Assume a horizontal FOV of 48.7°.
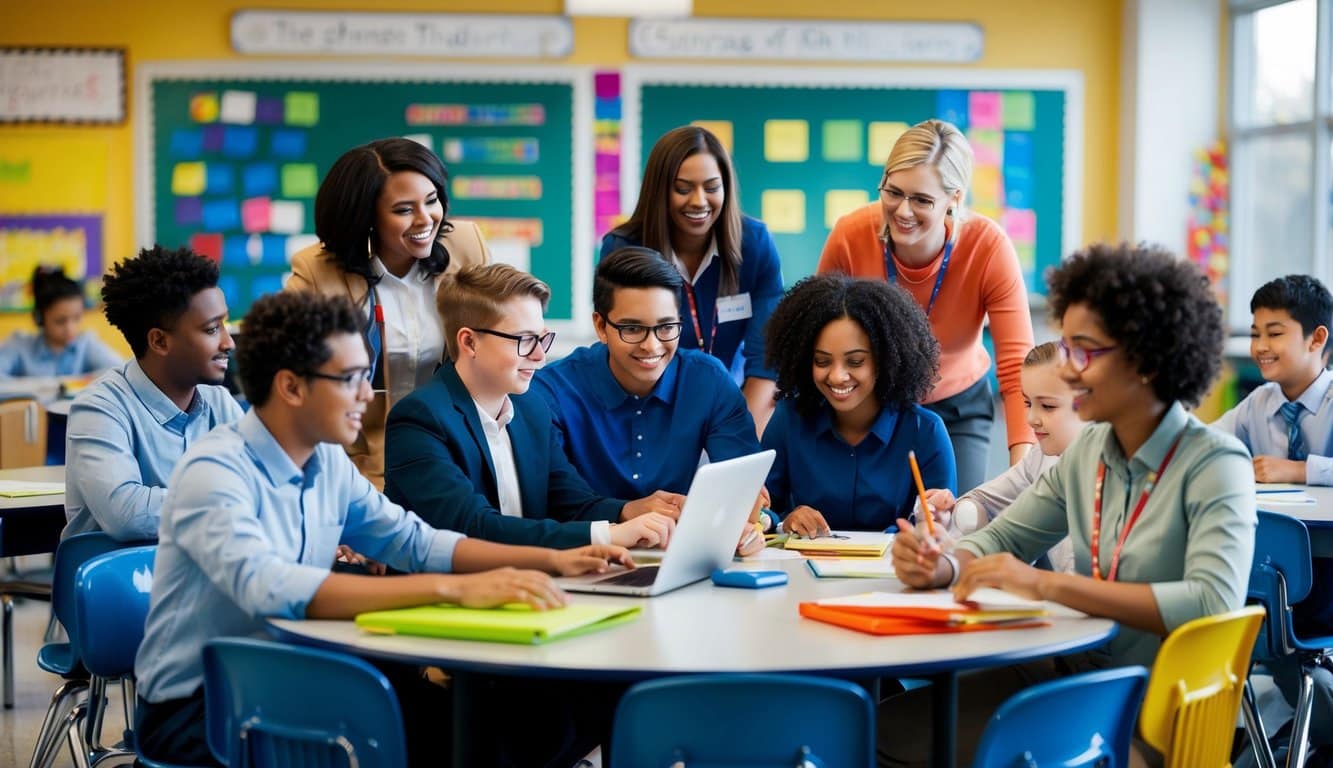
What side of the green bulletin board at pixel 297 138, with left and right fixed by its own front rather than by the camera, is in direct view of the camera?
front

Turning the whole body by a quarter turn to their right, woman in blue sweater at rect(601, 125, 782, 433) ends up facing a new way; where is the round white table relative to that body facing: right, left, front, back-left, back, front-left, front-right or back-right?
left

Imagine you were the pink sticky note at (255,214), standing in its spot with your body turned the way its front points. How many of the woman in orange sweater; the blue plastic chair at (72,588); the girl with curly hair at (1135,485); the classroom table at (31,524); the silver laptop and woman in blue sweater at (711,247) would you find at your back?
0

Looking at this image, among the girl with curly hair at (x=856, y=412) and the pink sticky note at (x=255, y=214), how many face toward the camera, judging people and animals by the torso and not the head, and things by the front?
2

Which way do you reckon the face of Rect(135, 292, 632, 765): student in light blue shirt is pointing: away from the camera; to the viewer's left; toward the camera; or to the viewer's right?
to the viewer's right

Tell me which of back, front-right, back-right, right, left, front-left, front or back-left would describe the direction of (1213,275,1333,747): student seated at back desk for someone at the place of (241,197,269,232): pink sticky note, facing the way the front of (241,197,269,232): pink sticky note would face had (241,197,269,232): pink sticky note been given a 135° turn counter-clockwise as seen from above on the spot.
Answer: right

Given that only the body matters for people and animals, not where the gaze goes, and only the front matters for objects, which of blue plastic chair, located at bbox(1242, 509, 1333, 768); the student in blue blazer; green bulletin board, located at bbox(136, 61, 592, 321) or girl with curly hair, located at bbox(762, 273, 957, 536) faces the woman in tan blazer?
the green bulletin board

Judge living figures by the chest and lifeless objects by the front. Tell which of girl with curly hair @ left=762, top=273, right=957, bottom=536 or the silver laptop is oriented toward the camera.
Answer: the girl with curly hair

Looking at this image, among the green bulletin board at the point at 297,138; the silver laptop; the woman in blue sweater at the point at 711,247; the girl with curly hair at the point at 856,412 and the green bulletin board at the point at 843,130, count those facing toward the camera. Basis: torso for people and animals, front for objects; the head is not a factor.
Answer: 4

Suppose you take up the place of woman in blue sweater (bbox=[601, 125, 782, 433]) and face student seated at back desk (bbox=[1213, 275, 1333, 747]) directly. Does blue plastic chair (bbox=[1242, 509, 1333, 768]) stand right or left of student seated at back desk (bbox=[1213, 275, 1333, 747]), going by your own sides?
right

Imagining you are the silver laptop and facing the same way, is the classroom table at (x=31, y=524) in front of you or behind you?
in front

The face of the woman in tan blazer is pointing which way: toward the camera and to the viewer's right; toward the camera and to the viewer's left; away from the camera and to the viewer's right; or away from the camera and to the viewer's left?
toward the camera and to the viewer's right

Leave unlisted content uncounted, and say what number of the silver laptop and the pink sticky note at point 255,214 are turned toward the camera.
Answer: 1

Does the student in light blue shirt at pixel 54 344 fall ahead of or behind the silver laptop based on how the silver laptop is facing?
ahead

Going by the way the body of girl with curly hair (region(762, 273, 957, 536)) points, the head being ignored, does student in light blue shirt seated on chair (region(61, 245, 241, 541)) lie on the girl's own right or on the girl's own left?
on the girl's own right

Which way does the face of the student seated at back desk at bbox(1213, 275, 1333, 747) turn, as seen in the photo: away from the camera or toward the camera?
toward the camera

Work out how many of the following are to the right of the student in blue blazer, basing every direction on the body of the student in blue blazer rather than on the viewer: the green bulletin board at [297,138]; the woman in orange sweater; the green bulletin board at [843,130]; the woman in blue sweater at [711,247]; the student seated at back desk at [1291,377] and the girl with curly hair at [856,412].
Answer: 0

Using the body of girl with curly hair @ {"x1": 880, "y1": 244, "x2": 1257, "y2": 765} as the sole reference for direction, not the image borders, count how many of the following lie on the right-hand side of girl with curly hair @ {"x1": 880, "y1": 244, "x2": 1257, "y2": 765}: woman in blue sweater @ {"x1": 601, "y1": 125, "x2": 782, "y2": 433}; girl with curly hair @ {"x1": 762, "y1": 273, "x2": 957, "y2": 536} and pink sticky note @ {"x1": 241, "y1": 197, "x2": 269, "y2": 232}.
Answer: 3

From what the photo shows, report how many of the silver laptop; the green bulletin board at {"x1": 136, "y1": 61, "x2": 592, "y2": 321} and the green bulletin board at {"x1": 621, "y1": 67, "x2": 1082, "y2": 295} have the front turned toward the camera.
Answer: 2

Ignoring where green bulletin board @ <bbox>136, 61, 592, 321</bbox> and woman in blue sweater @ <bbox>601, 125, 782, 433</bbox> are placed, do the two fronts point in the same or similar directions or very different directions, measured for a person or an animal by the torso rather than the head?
same or similar directions

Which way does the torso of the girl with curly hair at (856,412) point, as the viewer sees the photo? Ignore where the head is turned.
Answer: toward the camera
